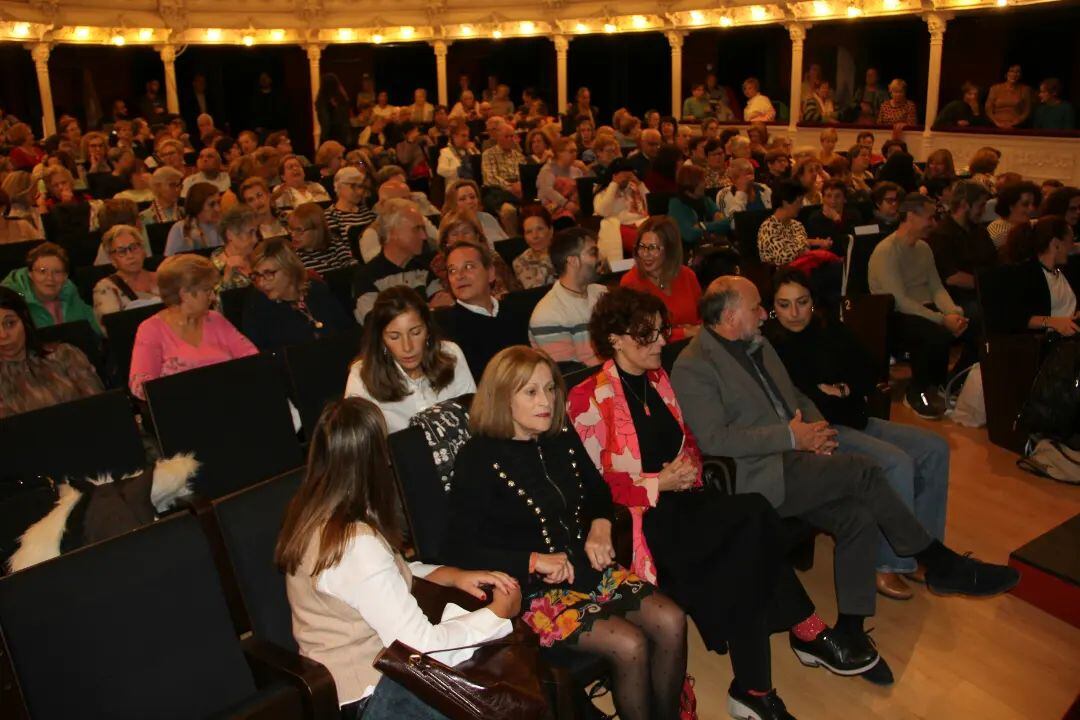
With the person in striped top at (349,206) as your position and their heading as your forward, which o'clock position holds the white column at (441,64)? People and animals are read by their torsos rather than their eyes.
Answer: The white column is roughly at 8 o'clock from the person in striped top.

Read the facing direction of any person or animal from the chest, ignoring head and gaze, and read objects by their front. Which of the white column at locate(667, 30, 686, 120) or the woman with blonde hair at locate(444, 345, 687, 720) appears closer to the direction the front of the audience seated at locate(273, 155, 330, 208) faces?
the woman with blonde hair

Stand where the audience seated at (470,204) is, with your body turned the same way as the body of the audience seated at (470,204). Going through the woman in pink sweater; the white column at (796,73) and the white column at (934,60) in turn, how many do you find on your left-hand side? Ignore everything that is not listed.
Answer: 2

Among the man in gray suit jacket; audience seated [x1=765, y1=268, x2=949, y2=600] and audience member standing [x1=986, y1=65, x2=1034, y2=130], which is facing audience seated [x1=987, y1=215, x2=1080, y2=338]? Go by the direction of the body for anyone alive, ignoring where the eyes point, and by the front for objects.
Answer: audience member standing [x1=986, y1=65, x2=1034, y2=130]

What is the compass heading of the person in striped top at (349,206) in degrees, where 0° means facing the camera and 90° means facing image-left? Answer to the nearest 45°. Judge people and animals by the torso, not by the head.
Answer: approximately 315°

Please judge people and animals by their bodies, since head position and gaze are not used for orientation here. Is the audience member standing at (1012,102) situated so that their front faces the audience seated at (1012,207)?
yes

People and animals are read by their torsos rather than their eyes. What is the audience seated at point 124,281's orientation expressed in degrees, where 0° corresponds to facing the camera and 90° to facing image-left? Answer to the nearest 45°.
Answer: approximately 315°

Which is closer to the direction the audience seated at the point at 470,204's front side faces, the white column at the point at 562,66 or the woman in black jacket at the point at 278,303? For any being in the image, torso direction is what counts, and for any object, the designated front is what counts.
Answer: the woman in black jacket
